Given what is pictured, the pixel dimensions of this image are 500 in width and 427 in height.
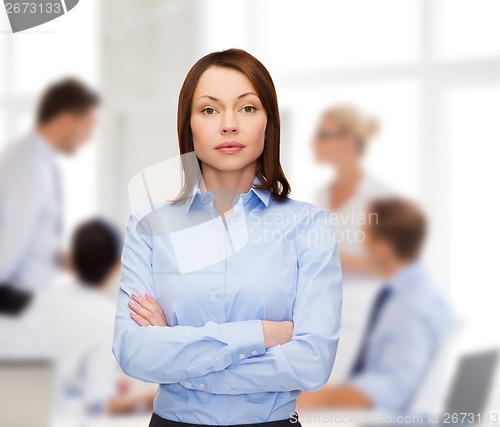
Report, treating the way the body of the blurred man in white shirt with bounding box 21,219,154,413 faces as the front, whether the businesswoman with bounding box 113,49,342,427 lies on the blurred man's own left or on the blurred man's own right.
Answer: on the blurred man's own right

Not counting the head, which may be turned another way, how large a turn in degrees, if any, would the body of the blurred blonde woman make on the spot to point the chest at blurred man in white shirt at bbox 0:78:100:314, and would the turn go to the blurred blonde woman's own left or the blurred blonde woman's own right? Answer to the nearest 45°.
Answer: approximately 45° to the blurred blonde woman's own right

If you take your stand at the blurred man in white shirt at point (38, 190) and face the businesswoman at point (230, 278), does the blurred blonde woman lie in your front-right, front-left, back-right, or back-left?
front-left

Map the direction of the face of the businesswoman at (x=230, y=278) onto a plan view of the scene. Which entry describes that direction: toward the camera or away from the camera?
toward the camera

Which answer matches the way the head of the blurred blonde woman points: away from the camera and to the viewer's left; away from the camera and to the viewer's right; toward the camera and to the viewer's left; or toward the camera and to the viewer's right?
toward the camera and to the viewer's left

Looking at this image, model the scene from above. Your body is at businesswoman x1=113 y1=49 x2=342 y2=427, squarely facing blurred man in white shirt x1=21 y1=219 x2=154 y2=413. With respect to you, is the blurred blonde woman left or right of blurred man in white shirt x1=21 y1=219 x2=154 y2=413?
right

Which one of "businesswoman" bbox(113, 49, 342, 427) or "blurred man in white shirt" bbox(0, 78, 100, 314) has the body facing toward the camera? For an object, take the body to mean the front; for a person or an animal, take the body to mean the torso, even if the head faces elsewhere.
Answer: the businesswoman

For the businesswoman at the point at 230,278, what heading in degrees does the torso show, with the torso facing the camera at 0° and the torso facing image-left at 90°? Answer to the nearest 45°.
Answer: approximately 0°

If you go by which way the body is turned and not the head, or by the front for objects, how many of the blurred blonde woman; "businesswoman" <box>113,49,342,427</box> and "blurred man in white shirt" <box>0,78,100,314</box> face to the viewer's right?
1

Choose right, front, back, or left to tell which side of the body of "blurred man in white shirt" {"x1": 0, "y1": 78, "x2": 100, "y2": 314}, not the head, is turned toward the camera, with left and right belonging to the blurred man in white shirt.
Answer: right

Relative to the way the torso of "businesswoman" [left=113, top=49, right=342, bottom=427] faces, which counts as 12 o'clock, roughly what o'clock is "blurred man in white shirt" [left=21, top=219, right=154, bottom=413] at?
The blurred man in white shirt is roughly at 5 o'clock from the businesswoman.

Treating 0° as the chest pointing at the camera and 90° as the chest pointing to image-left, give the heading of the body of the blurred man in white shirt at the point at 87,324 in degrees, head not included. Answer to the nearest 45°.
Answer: approximately 225°

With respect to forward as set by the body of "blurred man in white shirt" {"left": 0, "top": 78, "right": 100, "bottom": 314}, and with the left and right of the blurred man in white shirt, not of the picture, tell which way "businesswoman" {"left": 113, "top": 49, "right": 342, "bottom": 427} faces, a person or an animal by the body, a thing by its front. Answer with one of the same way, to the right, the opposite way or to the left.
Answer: to the right

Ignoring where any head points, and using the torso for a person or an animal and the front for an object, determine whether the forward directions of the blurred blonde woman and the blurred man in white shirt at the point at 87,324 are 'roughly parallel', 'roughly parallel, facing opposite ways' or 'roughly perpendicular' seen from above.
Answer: roughly parallel, facing opposite ways

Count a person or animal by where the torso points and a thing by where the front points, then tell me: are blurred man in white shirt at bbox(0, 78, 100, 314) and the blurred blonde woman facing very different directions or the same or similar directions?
very different directions

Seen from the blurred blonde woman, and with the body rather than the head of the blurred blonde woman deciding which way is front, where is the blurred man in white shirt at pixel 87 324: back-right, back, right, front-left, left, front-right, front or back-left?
front-right

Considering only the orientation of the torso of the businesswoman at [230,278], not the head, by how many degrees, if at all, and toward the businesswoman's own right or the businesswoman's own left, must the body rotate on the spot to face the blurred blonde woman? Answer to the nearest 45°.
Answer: approximately 135° to the businesswoman's own left

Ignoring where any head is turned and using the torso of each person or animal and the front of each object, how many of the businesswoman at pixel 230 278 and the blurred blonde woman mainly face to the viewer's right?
0
